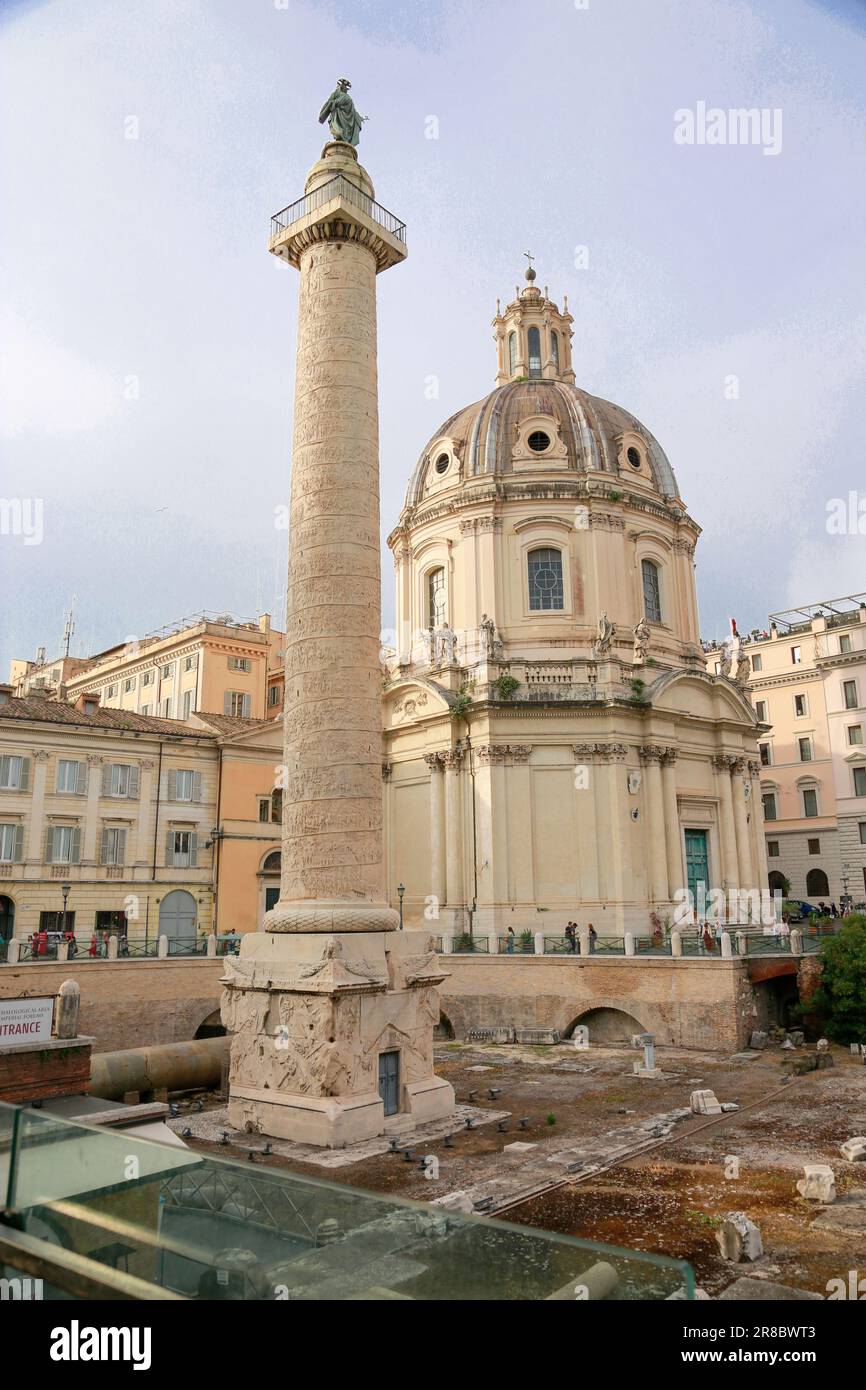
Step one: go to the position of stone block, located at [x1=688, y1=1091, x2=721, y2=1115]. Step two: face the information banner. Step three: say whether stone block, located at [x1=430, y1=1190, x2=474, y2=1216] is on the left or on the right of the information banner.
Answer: left

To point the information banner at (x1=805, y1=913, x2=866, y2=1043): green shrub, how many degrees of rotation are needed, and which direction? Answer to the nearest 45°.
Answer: approximately 90° to its left

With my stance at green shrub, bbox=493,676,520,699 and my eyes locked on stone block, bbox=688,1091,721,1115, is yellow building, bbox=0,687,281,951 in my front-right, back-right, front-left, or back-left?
back-right

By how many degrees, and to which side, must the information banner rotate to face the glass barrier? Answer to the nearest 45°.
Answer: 0° — it already faces it

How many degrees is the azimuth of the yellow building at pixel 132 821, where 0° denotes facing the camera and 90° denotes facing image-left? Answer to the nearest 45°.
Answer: approximately 0°

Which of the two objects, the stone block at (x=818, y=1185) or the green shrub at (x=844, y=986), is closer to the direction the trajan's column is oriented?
the stone block

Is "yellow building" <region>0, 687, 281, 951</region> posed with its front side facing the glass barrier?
yes

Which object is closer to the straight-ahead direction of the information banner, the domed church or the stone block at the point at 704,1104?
the stone block

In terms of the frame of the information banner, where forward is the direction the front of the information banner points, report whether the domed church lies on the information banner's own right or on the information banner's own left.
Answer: on the information banner's own left
